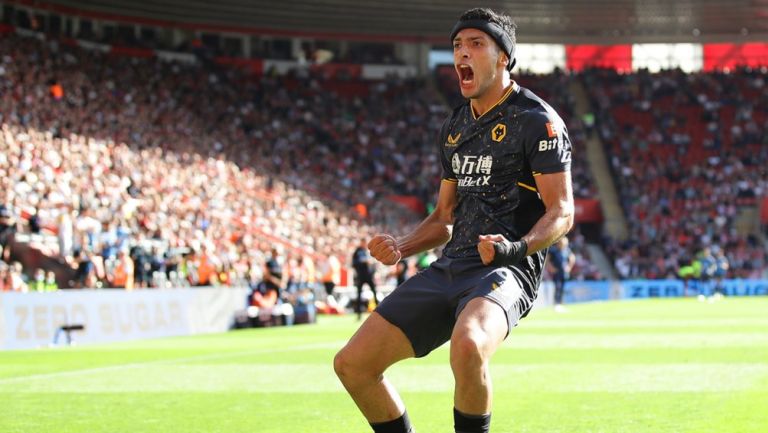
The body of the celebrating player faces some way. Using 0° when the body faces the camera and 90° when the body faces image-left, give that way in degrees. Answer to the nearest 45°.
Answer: approximately 45°
